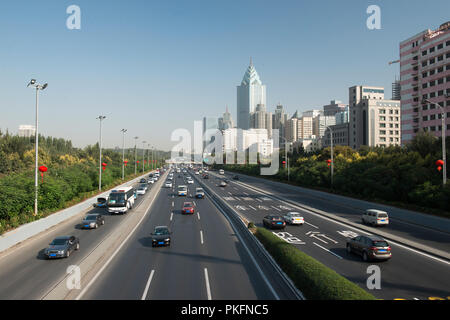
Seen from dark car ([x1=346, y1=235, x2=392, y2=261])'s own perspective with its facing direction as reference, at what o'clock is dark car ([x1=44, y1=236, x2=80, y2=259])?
dark car ([x1=44, y1=236, x2=80, y2=259]) is roughly at 10 o'clock from dark car ([x1=346, y1=235, x2=392, y2=261]).

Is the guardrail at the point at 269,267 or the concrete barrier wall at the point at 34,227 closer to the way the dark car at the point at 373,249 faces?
the concrete barrier wall

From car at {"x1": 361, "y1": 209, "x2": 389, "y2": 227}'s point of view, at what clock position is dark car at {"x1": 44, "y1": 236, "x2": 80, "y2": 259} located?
The dark car is roughly at 9 o'clock from the car.

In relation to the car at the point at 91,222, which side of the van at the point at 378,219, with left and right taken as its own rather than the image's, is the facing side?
left

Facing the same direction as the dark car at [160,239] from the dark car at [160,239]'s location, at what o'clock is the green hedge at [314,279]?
The green hedge is roughly at 11 o'clock from the dark car.

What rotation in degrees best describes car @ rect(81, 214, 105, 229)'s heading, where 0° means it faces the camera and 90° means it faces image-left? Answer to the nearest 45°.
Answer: approximately 45°

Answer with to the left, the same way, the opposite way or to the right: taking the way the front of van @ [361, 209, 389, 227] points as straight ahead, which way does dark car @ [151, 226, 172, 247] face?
the opposite way

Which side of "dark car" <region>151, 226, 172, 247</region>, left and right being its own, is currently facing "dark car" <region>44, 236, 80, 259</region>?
right

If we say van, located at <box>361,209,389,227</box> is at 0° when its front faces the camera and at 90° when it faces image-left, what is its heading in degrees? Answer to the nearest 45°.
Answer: approximately 135°

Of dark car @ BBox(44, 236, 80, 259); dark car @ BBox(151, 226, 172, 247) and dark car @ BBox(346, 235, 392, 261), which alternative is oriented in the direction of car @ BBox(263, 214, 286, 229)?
dark car @ BBox(346, 235, 392, 261)

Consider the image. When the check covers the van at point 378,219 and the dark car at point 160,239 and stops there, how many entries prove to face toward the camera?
1

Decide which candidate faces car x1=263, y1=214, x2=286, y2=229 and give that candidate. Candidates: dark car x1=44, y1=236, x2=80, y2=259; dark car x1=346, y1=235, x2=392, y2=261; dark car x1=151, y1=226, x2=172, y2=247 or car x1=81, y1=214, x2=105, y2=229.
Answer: dark car x1=346, y1=235, x2=392, y2=261

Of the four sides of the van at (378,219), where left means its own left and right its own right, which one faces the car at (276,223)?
left
